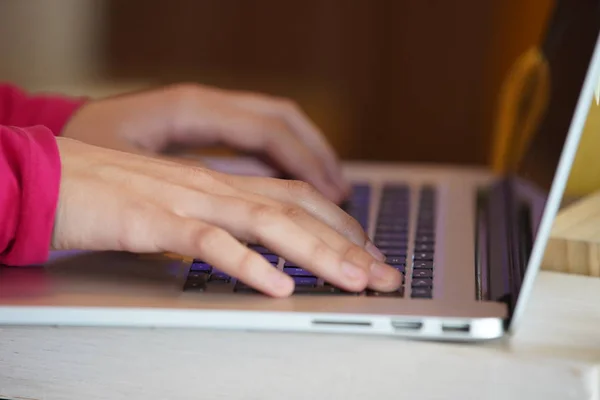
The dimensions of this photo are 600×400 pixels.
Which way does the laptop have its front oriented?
to the viewer's left
